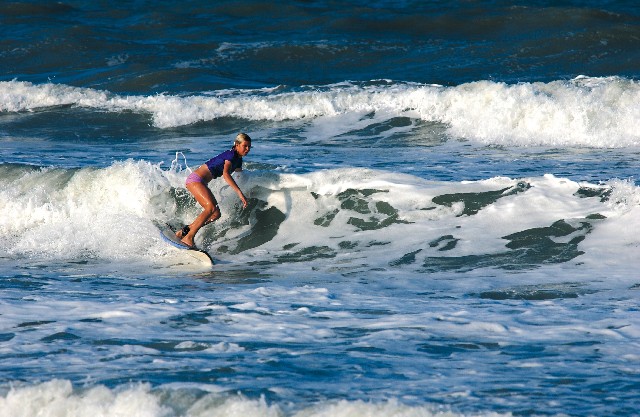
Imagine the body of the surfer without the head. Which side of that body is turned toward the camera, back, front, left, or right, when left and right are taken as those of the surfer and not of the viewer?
right
